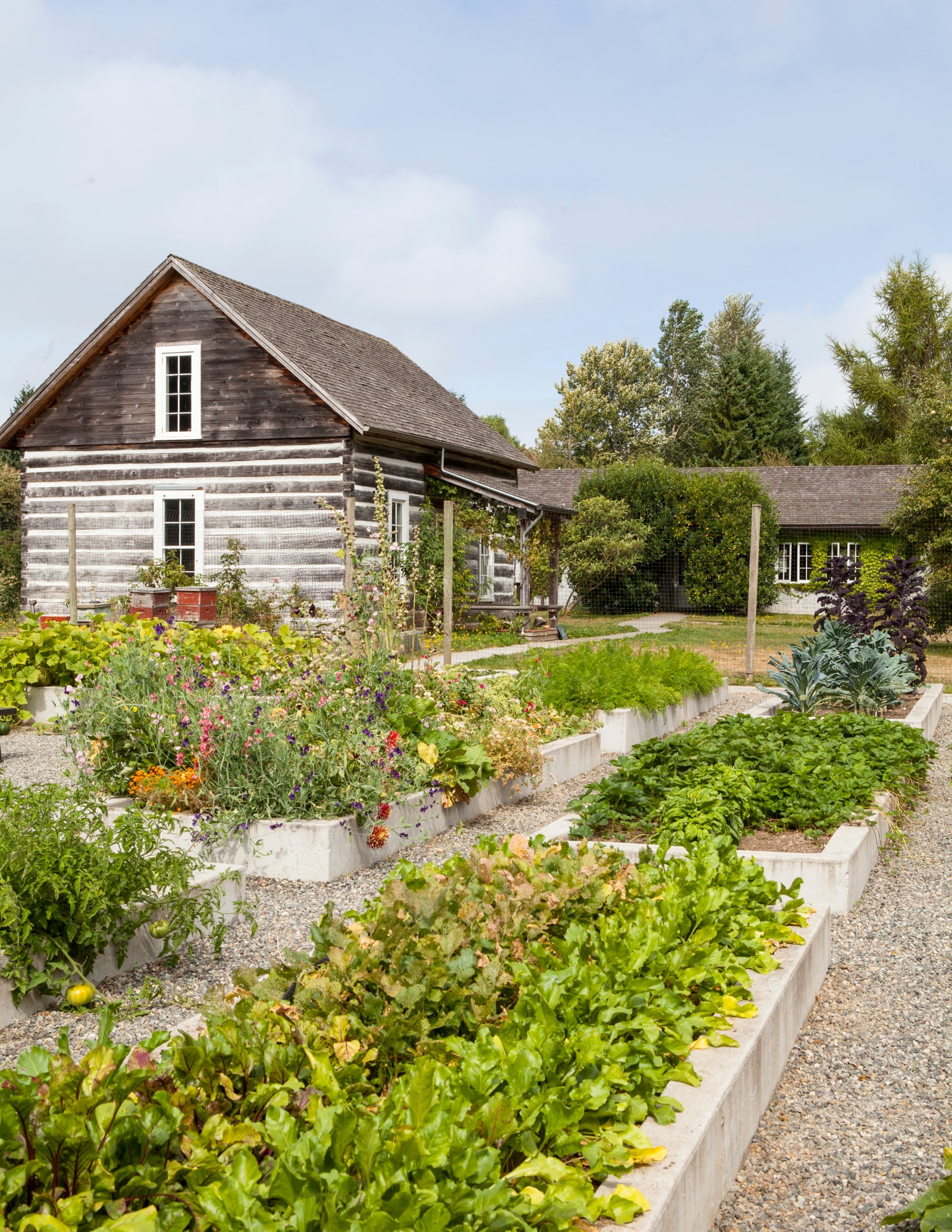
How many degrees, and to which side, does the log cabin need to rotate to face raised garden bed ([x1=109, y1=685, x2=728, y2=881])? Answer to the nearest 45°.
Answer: approximately 45° to its right

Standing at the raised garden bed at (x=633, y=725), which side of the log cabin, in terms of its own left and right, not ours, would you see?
front

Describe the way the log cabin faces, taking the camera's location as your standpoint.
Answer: facing the viewer and to the right of the viewer

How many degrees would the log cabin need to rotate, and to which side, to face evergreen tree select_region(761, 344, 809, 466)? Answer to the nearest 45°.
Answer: approximately 90° to its left

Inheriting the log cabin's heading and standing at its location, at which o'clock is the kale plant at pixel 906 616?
The kale plant is roughly at 12 o'clock from the log cabin.

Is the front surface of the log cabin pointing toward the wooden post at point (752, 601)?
yes

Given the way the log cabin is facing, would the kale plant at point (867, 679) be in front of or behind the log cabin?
in front
